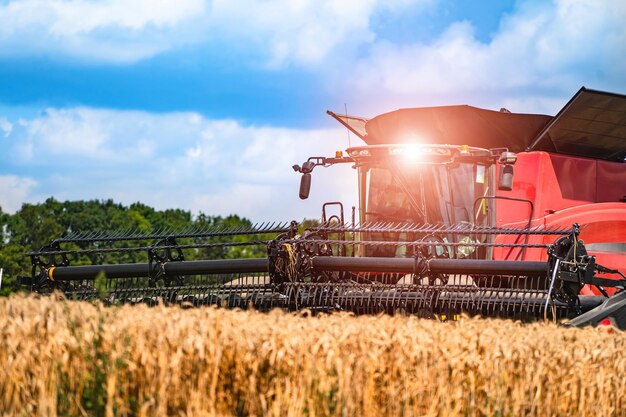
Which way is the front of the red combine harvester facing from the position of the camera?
facing the viewer and to the left of the viewer
